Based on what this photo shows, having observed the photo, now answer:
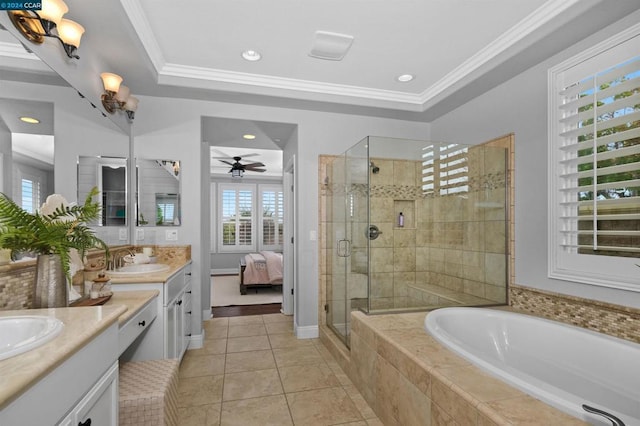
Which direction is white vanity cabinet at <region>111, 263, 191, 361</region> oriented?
to the viewer's right

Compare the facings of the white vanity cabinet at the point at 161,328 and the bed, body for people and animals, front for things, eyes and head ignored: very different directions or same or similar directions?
very different directions

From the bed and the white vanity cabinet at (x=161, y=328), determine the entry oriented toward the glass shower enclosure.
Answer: the white vanity cabinet

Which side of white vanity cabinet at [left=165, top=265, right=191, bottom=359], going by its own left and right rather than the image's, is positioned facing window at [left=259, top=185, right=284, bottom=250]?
left

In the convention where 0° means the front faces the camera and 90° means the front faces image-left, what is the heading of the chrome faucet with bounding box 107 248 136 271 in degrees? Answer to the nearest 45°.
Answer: approximately 270°

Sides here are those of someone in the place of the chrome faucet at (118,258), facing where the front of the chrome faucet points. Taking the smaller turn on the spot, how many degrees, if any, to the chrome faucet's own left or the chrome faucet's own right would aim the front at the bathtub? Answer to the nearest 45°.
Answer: approximately 45° to the chrome faucet's own right

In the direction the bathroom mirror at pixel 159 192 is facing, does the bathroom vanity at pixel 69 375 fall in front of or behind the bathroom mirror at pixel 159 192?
in front

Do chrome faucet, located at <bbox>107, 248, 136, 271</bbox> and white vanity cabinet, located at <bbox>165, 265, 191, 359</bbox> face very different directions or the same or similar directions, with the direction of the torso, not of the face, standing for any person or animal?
same or similar directions

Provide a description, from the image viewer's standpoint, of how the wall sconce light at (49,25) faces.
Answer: facing the viewer and to the right of the viewer
